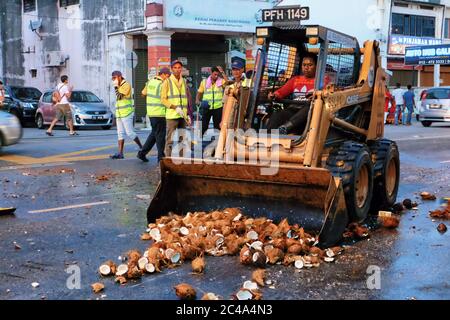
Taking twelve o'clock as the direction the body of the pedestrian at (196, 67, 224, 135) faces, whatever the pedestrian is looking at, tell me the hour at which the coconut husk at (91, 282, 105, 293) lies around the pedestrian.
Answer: The coconut husk is roughly at 12 o'clock from the pedestrian.

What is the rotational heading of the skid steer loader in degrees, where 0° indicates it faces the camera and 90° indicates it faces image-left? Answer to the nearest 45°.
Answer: approximately 45°

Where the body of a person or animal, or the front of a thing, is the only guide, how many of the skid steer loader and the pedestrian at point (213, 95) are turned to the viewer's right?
0

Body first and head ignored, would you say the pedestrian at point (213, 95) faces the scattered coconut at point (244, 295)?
yes

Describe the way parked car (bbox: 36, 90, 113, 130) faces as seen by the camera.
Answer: facing the viewer and to the right of the viewer

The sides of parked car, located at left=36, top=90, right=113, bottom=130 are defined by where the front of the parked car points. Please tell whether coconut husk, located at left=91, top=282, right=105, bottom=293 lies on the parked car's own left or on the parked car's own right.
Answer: on the parked car's own right

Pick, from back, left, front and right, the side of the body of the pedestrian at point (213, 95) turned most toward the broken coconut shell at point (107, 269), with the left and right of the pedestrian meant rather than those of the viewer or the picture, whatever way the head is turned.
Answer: front

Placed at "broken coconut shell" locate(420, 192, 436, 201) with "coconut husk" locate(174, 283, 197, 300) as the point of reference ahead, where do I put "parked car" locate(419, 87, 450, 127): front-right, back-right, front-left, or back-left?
back-right

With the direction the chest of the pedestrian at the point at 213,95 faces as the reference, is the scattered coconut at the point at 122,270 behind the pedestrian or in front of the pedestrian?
in front

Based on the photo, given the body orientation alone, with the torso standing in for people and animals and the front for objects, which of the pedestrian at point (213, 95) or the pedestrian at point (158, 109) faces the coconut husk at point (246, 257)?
the pedestrian at point (213, 95)
